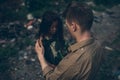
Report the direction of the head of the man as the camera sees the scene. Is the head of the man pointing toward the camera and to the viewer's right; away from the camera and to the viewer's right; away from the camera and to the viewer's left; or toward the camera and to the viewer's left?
away from the camera and to the viewer's left

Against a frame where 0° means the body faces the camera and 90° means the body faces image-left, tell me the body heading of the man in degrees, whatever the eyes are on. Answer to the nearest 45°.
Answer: approximately 135°
